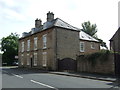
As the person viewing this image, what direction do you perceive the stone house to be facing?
facing the viewer and to the left of the viewer

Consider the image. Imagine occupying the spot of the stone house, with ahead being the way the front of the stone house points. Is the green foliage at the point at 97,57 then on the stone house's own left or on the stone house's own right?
on the stone house's own left
